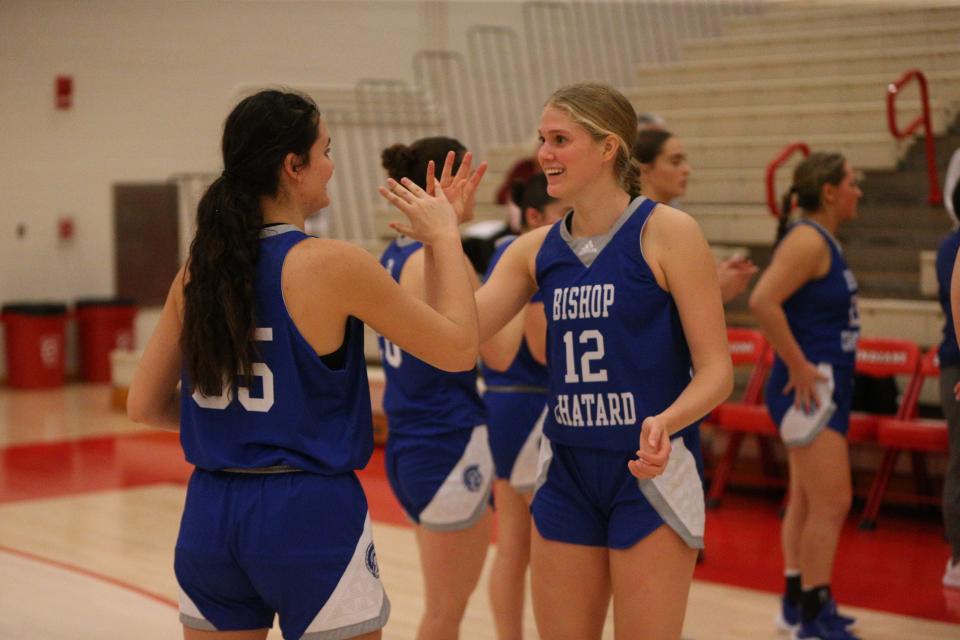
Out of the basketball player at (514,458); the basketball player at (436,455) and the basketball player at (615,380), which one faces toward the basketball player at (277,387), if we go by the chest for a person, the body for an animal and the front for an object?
the basketball player at (615,380)

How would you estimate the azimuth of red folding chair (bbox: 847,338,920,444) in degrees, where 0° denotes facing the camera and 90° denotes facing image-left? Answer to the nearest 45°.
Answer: approximately 45°

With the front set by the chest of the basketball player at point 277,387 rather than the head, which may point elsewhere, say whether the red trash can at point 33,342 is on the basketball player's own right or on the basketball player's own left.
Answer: on the basketball player's own left

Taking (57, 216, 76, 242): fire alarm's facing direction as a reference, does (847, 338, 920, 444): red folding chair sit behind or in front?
in front

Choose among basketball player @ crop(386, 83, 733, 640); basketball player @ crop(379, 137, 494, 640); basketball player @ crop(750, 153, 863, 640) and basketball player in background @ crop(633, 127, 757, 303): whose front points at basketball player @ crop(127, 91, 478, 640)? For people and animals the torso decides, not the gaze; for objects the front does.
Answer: basketball player @ crop(386, 83, 733, 640)

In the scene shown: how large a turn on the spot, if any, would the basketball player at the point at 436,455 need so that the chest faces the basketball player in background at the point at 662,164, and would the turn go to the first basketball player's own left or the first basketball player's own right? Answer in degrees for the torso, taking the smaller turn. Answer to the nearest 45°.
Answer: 0° — they already face them

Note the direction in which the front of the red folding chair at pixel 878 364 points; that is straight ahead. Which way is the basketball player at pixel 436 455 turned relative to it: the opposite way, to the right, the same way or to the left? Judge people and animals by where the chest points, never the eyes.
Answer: the opposite way

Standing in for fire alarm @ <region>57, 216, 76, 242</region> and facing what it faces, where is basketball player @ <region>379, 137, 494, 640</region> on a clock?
The basketball player is roughly at 12 o'clock from the fire alarm.

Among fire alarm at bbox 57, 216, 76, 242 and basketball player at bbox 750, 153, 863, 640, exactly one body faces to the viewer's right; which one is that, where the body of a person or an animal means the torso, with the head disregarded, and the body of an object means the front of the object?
the basketball player

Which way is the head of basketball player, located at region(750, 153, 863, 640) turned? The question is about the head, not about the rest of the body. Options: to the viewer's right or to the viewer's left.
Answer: to the viewer's right

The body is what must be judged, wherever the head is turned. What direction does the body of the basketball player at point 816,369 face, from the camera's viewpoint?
to the viewer's right
